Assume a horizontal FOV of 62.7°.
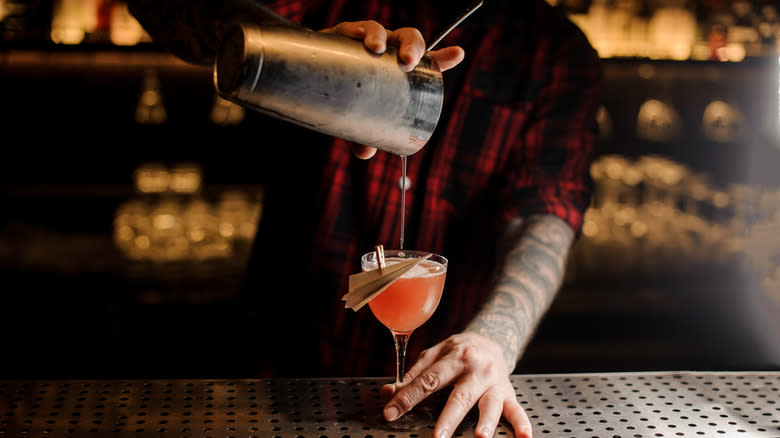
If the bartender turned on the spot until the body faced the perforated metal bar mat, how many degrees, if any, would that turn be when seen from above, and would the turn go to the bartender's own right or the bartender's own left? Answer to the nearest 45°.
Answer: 0° — they already face it

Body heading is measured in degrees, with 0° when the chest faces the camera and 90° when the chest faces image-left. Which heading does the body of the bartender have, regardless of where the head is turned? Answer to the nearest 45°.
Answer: approximately 0°
